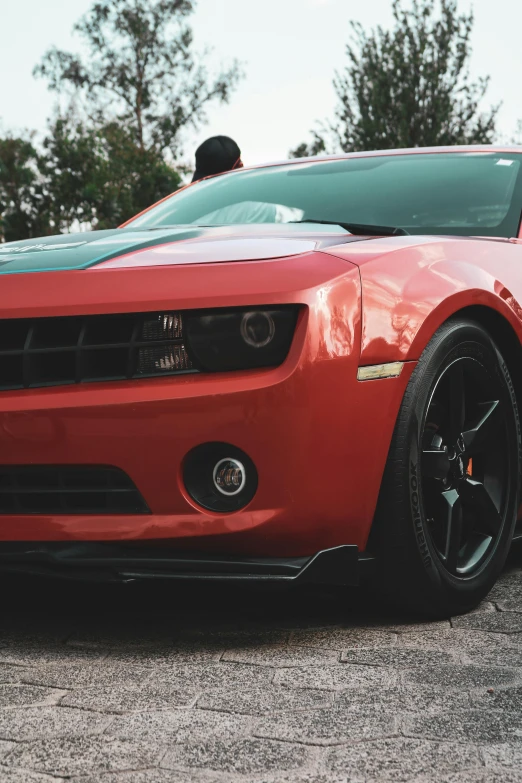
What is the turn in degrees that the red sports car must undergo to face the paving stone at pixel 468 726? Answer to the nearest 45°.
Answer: approximately 90° to its left

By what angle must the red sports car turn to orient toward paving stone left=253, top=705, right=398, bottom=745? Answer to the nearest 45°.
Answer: approximately 45° to its left

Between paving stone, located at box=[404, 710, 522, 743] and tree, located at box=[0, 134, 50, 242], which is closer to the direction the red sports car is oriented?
the paving stone

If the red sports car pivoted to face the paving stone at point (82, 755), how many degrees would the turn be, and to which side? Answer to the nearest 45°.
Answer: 0° — it already faces it

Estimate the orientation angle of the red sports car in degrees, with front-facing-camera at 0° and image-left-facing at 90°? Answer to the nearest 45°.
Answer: approximately 45°

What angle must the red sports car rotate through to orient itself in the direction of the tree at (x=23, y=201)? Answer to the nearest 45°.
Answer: approximately 135° to its right
